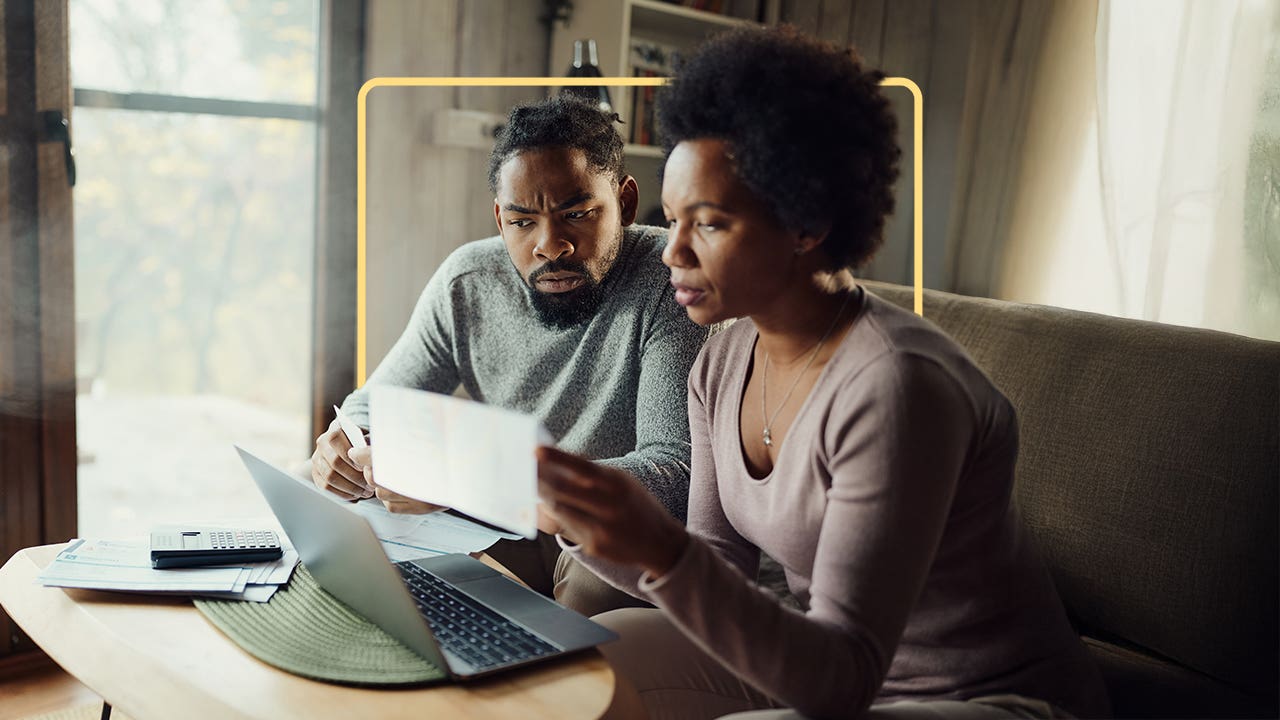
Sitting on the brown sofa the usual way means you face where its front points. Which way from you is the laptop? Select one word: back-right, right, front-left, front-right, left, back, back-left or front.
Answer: front

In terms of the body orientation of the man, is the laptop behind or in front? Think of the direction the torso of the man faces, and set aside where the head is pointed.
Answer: in front

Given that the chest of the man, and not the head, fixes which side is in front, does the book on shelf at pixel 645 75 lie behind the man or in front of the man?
behind

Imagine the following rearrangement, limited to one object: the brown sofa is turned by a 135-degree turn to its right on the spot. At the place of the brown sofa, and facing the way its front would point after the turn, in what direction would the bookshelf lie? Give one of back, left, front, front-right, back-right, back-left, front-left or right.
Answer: front-left

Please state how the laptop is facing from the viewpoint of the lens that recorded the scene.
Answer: facing away from the viewer and to the right of the viewer

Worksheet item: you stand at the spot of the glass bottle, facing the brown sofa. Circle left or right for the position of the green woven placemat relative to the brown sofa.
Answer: right

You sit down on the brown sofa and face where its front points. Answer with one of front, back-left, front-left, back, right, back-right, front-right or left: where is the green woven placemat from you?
front

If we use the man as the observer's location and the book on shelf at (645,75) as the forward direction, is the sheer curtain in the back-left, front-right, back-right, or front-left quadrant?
front-right

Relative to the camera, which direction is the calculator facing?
to the viewer's right

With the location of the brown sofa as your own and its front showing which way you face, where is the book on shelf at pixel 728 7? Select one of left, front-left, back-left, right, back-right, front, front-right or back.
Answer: right

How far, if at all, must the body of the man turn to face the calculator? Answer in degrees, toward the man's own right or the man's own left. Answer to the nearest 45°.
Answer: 0° — they already face it

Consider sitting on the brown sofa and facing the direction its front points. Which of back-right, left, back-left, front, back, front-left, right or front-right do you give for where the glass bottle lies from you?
right
